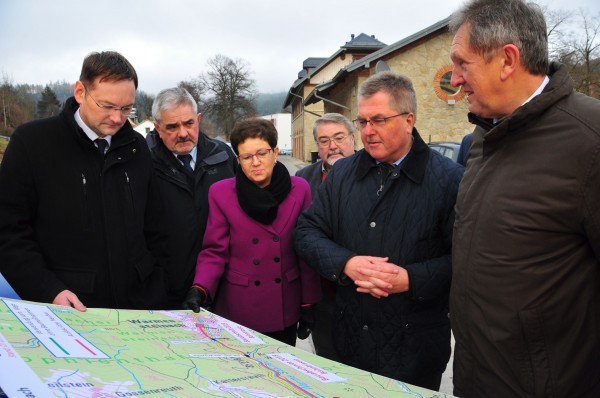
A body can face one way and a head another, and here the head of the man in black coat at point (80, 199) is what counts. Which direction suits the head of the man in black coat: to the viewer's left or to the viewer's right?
to the viewer's right

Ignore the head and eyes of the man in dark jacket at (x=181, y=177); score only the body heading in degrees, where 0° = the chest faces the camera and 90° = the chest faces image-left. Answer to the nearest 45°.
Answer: approximately 0°

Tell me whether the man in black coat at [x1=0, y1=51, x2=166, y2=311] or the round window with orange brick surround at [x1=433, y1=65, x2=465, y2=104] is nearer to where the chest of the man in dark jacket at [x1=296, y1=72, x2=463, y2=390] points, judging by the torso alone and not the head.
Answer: the man in black coat

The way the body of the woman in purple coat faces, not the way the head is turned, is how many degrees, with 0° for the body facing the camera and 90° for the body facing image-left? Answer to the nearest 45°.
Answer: approximately 0°

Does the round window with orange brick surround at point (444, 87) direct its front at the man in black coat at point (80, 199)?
yes

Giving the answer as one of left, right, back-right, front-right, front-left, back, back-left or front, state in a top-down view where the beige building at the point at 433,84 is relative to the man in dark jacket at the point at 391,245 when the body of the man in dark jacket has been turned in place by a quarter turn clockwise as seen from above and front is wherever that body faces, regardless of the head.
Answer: front-right

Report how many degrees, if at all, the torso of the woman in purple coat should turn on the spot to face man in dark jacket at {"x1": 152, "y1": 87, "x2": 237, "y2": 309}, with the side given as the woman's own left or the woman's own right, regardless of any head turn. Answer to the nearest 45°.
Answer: approximately 135° to the woman's own right

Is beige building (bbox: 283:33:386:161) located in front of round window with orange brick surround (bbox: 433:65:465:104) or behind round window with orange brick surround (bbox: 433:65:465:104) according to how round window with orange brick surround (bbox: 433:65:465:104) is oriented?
behind

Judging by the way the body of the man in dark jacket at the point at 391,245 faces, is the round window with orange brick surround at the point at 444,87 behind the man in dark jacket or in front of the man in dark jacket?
behind

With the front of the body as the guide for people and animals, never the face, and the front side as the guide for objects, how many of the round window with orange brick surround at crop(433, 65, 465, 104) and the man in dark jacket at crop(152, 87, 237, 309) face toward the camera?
2

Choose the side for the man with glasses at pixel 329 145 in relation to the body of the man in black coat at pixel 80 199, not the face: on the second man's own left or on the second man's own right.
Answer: on the second man's own left

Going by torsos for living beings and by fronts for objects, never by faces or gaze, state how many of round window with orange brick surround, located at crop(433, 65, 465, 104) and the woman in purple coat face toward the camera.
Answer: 2
